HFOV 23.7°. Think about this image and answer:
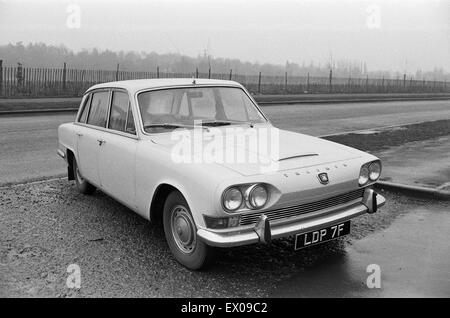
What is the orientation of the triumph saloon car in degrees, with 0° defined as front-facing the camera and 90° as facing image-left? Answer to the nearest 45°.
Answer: approximately 315°
